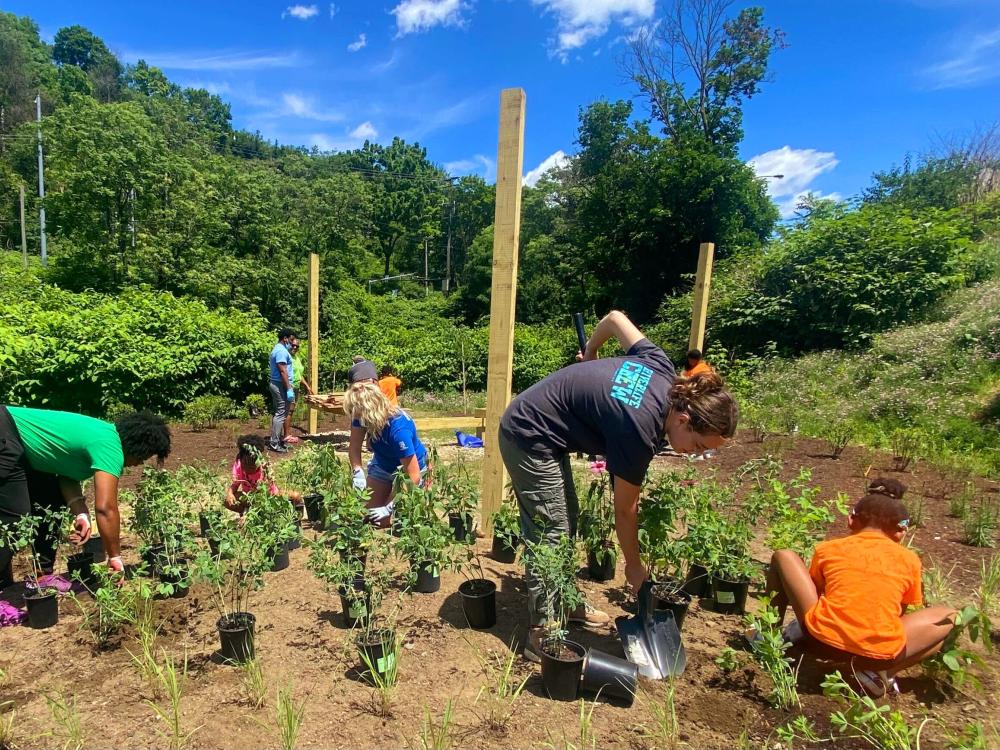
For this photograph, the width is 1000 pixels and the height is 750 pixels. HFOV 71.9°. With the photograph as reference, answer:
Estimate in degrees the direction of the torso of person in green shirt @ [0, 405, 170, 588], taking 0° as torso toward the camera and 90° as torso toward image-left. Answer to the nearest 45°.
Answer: approximately 270°

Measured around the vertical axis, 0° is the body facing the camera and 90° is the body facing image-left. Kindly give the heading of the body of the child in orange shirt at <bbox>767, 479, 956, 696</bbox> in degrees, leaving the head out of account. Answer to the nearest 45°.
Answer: approximately 180°

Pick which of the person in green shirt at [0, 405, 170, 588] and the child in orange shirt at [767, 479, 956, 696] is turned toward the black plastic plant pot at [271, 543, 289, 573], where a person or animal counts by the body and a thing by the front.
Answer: the person in green shirt

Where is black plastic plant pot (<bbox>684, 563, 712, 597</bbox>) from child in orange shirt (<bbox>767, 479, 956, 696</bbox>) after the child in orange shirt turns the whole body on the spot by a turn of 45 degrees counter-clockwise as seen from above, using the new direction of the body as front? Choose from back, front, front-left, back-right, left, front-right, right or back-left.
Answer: front

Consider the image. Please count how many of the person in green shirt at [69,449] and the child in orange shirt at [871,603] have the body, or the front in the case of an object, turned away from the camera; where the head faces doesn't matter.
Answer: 1

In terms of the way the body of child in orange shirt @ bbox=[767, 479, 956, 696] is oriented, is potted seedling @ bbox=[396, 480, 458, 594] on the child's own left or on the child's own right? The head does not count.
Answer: on the child's own left

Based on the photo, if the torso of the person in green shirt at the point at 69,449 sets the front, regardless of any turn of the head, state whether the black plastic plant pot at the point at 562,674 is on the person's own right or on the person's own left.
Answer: on the person's own right

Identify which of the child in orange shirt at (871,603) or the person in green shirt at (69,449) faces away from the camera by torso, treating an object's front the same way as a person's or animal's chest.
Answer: the child in orange shirt

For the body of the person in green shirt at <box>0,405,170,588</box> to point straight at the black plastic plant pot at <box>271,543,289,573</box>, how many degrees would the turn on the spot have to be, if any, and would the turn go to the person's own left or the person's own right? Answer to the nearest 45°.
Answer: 0° — they already face it
